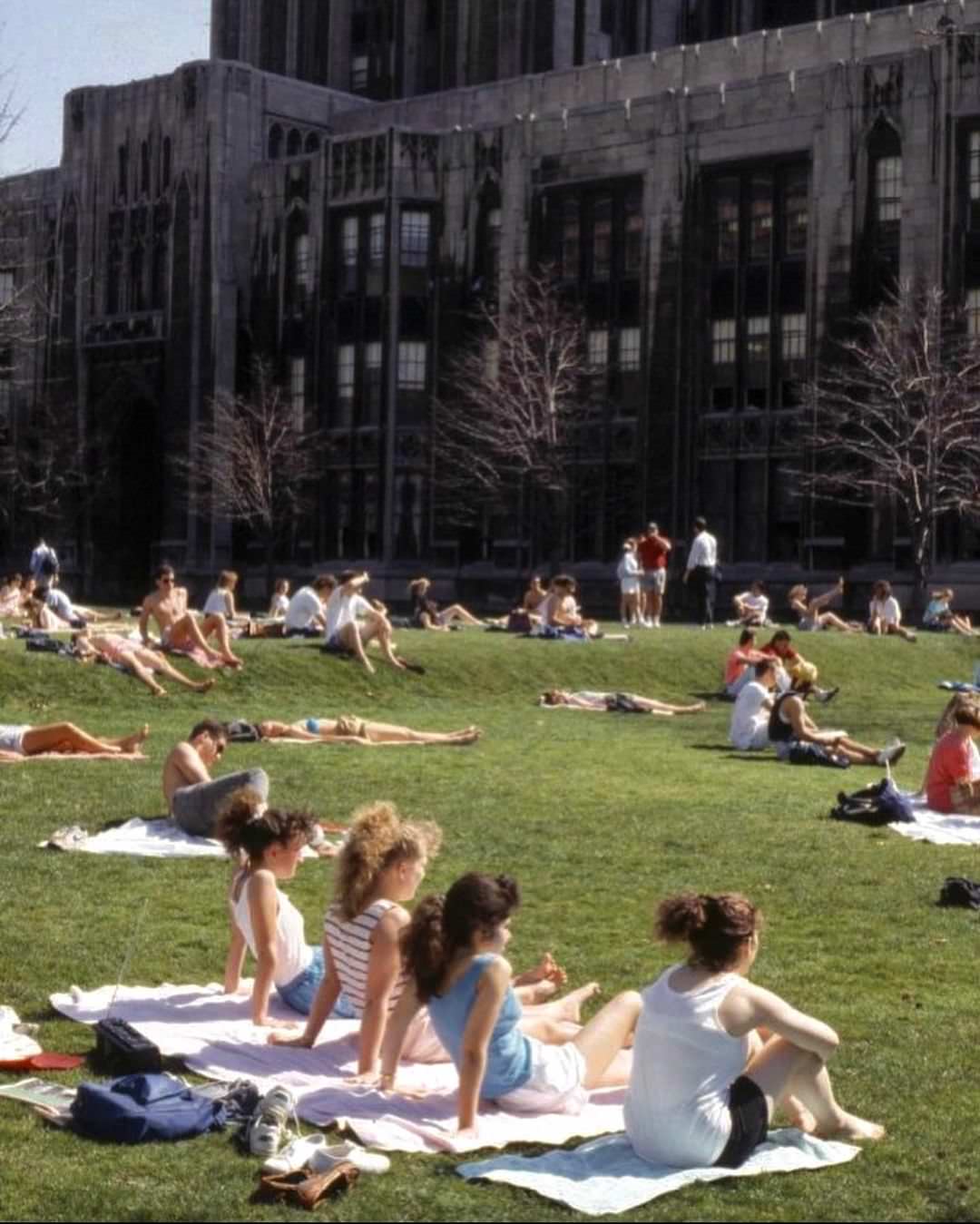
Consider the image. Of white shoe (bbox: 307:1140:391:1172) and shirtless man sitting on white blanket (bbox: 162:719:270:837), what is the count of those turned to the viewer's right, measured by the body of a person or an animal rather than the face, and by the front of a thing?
2

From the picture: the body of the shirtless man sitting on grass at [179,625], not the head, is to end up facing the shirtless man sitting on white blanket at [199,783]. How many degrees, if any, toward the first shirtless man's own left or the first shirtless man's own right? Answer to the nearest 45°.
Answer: approximately 45° to the first shirtless man's own right

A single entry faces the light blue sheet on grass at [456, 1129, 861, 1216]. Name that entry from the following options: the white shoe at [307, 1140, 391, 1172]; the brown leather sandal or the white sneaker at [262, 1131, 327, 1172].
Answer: the white shoe

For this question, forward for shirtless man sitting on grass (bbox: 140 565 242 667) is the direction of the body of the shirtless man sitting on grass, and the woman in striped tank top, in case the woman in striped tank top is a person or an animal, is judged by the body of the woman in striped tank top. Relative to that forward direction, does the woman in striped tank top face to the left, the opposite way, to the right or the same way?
to the left

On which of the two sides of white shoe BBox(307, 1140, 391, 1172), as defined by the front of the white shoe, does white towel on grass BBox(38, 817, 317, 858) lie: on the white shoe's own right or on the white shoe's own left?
on the white shoe's own left

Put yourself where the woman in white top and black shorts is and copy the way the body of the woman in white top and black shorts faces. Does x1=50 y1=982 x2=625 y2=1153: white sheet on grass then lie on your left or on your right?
on your left

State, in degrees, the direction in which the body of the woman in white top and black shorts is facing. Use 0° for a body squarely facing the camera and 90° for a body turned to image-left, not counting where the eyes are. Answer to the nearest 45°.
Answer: approximately 225°

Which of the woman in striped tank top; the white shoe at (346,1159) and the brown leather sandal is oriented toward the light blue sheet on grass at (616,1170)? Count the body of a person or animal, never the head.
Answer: the white shoe

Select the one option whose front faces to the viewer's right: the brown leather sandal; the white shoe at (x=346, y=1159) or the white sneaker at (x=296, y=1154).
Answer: the white shoe
